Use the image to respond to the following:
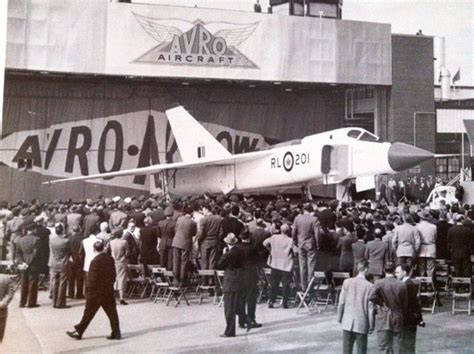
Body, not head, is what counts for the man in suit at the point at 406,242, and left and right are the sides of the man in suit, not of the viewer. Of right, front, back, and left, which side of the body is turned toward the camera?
back

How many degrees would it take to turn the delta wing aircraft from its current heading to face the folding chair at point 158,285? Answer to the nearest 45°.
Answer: approximately 90° to its right

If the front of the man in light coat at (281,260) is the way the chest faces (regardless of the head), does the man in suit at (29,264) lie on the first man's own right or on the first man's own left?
on the first man's own left

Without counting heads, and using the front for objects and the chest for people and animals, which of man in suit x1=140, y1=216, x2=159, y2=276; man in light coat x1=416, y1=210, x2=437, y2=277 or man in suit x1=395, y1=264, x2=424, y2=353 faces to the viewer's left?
man in suit x1=395, y1=264, x2=424, y2=353

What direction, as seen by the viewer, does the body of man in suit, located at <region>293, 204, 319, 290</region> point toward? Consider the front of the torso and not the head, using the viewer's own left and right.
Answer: facing away from the viewer

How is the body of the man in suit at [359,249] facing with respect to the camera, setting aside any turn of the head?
away from the camera

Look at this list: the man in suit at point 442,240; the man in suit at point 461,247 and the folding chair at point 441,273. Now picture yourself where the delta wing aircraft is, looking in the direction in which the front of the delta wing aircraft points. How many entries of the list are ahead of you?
3

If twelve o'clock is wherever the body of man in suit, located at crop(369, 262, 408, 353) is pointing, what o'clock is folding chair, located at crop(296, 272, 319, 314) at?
The folding chair is roughly at 11 o'clock from the man in suit.

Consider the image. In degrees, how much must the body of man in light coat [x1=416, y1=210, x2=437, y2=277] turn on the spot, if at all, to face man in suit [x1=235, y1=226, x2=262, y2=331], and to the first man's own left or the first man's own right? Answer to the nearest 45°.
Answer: approximately 135° to the first man's own left
